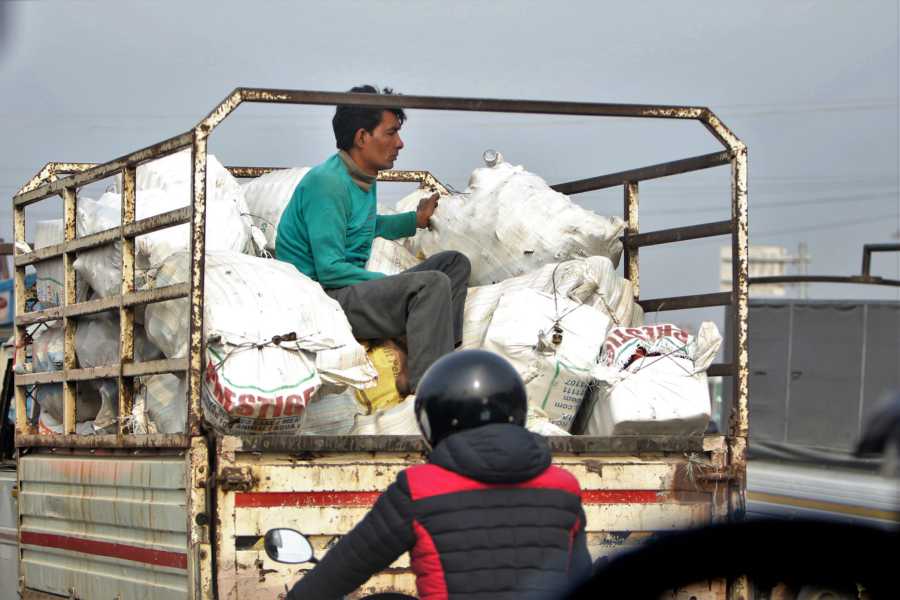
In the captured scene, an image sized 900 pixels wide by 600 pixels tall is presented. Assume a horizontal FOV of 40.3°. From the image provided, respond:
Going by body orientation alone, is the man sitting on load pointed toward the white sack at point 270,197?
no

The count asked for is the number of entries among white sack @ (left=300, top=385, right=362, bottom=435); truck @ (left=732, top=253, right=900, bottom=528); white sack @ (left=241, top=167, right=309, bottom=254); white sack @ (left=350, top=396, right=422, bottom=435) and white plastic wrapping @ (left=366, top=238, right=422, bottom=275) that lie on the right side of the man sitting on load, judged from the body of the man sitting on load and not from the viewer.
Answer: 2

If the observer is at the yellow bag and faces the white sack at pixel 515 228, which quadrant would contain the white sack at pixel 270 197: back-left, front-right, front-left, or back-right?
front-left

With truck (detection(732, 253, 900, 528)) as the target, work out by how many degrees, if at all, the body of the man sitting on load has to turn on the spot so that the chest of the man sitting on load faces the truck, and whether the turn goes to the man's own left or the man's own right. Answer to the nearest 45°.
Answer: approximately 45° to the man's own left

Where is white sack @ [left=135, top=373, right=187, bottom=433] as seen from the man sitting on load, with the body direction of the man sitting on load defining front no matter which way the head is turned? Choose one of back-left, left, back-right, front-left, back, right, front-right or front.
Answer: back-right

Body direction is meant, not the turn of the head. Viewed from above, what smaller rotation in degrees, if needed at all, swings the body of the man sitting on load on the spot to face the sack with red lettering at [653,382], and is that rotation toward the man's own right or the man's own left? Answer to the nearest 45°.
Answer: approximately 45° to the man's own right

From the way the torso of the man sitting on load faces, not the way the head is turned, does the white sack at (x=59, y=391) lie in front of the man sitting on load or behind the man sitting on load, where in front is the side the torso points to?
behind

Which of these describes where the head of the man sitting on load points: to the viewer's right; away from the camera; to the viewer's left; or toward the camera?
to the viewer's right

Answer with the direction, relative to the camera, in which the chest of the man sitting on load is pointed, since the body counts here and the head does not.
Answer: to the viewer's right

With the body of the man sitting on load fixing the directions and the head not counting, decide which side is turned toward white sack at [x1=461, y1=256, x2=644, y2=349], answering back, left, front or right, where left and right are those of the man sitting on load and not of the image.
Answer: front

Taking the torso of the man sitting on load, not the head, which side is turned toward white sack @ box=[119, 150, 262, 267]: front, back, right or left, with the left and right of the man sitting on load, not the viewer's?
back

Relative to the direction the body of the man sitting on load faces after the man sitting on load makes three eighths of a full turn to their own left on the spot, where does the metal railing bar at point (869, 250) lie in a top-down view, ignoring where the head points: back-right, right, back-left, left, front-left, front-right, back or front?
right

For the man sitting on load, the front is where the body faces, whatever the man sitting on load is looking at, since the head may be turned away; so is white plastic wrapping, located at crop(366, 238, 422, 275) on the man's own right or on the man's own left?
on the man's own left

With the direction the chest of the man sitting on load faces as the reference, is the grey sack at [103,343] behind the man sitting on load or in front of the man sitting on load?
behind

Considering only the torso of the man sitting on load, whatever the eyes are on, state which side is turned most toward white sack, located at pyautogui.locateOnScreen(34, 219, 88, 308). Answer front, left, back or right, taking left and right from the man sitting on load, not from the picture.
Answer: back

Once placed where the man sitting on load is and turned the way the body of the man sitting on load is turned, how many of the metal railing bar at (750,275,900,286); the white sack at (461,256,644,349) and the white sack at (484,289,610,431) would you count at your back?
0
